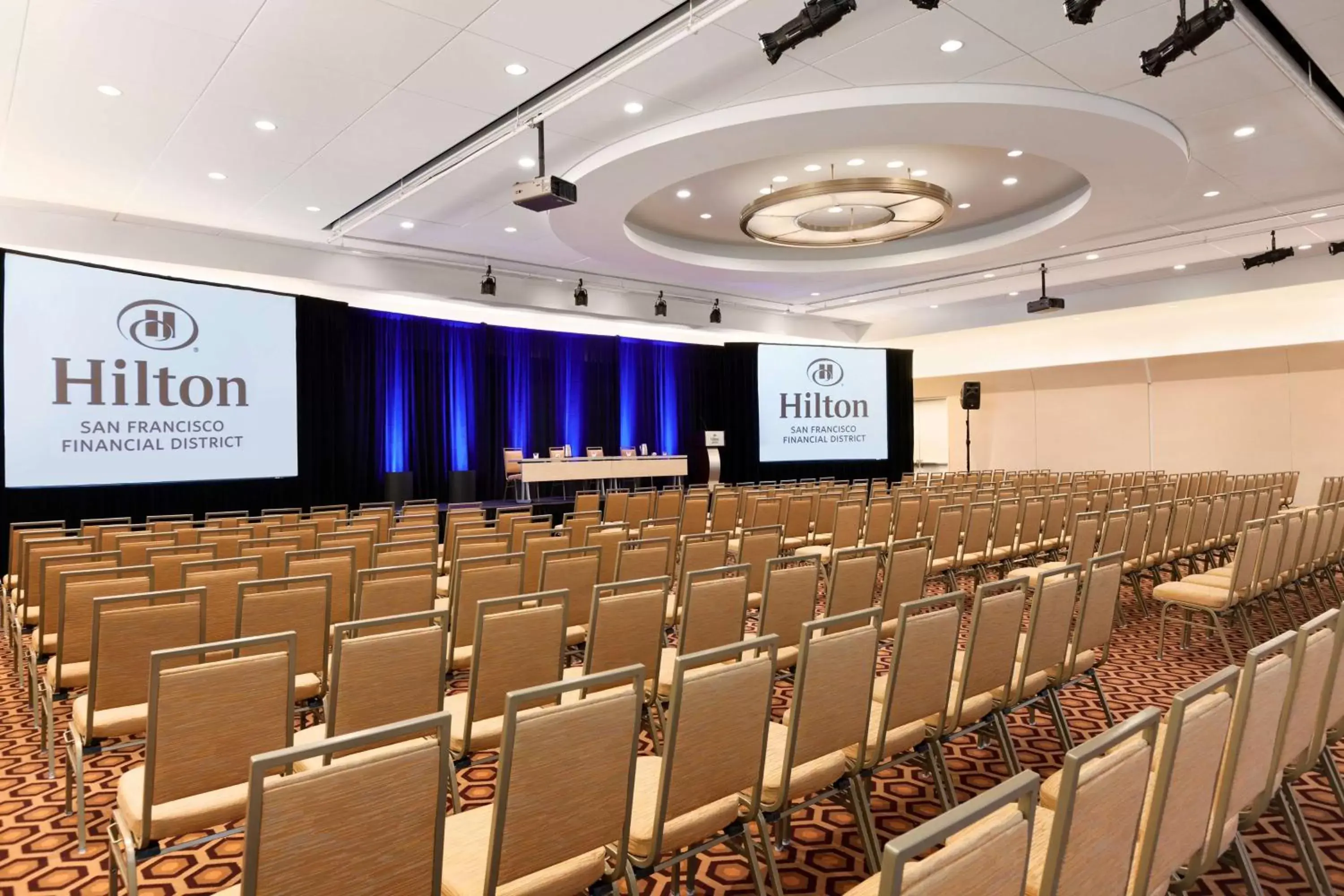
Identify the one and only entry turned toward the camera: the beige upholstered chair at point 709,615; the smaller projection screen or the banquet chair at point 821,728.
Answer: the smaller projection screen

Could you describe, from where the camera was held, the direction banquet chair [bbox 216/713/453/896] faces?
facing away from the viewer and to the left of the viewer

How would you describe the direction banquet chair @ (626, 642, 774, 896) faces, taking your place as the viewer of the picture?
facing away from the viewer and to the left of the viewer

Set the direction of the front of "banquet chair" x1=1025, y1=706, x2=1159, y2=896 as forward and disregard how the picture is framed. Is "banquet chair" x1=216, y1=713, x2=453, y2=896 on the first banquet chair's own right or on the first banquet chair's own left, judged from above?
on the first banquet chair's own left

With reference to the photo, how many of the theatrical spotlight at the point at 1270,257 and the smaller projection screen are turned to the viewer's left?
1

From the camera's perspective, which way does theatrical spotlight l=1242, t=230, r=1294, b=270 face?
to the viewer's left

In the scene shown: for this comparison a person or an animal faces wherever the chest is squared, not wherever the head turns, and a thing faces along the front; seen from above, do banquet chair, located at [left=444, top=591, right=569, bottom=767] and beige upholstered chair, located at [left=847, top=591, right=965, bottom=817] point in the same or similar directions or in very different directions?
same or similar directions

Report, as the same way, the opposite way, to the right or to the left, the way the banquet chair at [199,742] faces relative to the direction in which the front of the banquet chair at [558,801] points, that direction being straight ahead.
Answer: the same way

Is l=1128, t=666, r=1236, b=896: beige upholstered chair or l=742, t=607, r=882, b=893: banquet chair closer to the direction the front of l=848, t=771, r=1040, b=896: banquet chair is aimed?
the banquet chair

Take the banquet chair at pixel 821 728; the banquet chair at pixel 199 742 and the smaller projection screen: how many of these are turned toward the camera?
1

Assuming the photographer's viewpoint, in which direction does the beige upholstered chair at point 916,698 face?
facing away from the viewer and to the left of the viewer

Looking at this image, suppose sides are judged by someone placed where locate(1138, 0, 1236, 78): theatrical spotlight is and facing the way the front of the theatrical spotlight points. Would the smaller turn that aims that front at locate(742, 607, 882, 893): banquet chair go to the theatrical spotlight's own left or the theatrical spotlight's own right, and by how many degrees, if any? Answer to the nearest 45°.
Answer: approximately 135° to the theatrical spotlight's own left

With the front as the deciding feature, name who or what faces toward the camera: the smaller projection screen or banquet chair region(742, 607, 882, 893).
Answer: the smaller projection screen

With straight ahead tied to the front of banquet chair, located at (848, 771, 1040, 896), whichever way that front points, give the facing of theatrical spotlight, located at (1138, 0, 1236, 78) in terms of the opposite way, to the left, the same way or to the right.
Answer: the same way

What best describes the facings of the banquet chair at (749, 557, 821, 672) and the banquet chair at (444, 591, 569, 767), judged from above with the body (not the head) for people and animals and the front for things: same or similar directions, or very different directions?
same or similar directions

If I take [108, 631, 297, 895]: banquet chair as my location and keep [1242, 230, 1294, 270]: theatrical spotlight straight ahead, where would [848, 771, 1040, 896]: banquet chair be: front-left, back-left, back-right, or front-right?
front-right

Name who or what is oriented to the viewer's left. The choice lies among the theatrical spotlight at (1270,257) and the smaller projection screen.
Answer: the theatrical spotlight

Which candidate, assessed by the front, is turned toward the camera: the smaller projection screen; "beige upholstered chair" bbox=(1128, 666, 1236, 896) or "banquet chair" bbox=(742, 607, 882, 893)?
the smaller projection screen

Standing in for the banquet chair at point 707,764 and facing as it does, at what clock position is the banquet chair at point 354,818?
the banquet chair at point 354,818 is roughly at 9 o'clock from the banquet chair at point 707,764.

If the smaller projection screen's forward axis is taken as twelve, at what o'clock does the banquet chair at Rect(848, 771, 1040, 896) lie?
The banquet chair is roughly at 12 o'clock from the smaller projection screen.

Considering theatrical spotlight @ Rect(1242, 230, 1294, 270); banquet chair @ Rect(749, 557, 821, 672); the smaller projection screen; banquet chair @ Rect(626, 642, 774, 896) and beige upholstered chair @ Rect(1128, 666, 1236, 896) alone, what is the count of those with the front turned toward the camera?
1
